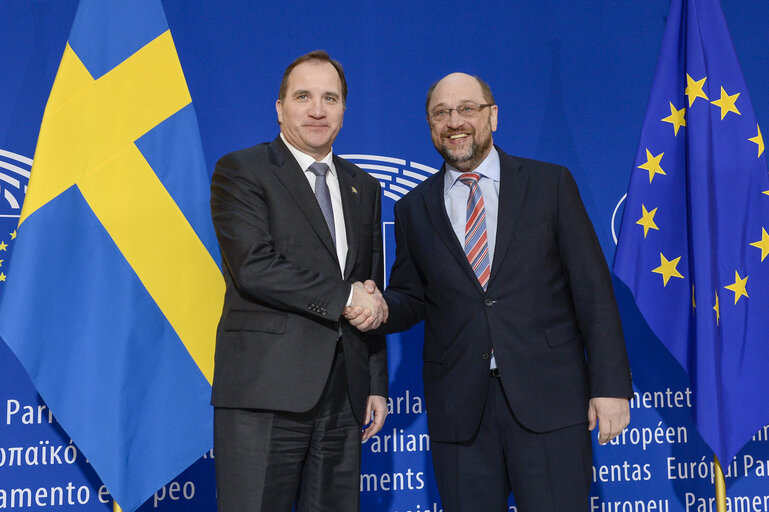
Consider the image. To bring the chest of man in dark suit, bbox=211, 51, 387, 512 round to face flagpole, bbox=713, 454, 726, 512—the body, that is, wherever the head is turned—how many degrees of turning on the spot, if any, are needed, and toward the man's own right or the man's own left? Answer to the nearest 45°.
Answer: approximately 90° to the man's own left

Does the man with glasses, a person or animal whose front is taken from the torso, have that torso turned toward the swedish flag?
no

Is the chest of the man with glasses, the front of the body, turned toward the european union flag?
no

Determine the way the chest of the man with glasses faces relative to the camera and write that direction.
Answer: toward the camera

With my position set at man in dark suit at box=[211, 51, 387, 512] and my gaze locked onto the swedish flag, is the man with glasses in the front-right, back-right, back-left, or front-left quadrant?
back-right

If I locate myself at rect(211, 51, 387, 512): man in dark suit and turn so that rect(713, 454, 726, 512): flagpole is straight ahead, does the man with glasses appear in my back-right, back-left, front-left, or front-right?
front-right

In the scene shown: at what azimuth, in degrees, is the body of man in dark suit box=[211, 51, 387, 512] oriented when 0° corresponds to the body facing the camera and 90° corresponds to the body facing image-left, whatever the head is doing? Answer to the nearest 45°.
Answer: approximately 315°

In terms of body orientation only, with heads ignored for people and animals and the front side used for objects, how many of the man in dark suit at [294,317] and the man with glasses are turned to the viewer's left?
0
